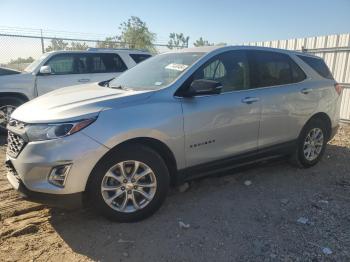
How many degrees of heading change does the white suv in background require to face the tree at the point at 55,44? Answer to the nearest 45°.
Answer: approximately 90° to its right

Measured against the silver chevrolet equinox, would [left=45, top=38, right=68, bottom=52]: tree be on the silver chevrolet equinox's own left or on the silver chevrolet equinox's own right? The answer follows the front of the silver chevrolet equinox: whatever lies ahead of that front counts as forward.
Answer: on the silver chevrolet equinox's own right

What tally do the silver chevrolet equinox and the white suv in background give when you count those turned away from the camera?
0

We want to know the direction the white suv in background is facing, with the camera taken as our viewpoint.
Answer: facing to the left of the viewer

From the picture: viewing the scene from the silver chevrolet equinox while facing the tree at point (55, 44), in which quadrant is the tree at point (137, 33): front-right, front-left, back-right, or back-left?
front-right

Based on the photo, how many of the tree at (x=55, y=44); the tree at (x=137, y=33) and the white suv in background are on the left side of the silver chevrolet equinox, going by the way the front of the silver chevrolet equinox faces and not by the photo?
0

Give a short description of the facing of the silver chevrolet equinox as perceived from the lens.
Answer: facing the viewer and to the left of the viewer

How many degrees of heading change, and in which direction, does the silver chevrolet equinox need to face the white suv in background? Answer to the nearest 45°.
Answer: approximately 90° to its right

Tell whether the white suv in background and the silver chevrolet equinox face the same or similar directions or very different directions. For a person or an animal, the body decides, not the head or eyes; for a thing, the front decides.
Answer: same or similar directions
